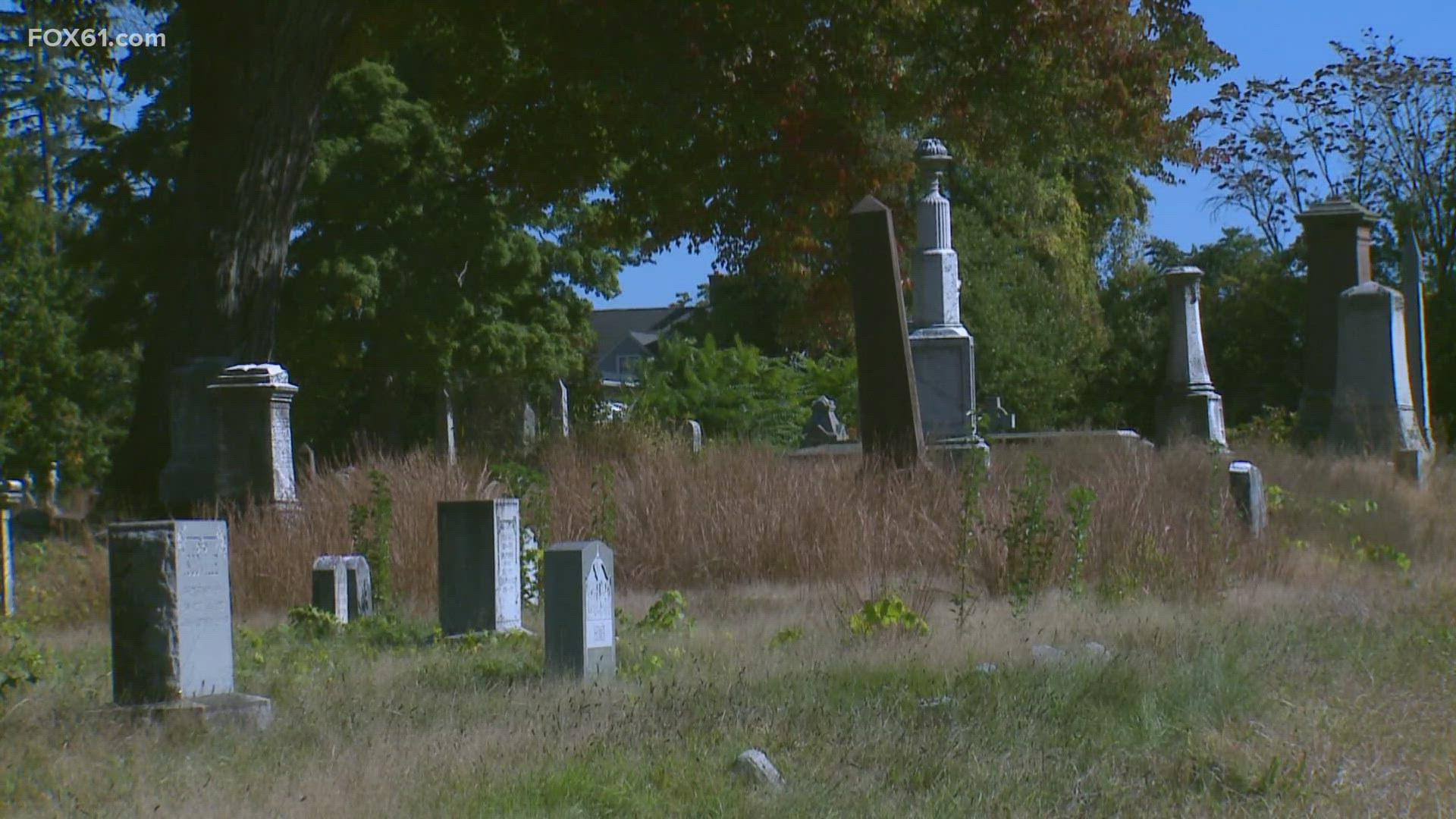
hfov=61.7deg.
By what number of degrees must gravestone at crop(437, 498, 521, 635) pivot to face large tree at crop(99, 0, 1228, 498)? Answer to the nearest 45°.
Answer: approximately 135° to its left

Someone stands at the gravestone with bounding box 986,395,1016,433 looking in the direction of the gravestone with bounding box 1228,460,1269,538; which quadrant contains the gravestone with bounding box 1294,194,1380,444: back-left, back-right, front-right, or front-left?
front-left

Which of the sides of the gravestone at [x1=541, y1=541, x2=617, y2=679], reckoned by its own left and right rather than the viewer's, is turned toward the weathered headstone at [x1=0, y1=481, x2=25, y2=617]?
back

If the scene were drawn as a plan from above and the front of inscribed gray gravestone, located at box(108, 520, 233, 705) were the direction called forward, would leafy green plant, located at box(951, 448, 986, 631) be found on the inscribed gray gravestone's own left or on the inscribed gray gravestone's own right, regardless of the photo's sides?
on the inscribed gray gravestone's own left

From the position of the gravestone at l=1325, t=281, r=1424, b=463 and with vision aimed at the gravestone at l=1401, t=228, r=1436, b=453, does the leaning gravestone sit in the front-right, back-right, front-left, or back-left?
back-left

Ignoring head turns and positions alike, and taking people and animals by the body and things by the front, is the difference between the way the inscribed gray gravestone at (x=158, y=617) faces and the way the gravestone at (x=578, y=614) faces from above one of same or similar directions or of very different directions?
same or similar directions

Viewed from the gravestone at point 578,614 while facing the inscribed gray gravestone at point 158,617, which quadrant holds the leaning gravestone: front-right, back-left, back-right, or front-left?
back-right

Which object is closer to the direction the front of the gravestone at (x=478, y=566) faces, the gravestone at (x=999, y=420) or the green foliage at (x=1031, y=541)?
the green foliage

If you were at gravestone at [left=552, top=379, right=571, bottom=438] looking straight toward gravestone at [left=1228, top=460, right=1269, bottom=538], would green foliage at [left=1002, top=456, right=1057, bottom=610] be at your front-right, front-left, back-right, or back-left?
front-right

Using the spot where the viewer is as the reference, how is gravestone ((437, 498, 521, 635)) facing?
facing the viewer and to the right of the viewer

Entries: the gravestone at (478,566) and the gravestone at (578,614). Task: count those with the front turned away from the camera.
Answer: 0

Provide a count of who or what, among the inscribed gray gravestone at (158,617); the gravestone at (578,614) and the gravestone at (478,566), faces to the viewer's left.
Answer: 0

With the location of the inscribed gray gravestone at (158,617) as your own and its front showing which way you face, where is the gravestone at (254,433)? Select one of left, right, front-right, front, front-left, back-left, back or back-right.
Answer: back-left

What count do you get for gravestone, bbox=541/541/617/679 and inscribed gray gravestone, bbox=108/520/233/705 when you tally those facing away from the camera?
0

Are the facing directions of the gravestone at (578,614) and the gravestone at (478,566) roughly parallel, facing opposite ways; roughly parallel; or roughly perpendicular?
roughly parallel

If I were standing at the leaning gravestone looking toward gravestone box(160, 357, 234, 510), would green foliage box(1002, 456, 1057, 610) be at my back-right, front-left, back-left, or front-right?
front-left
